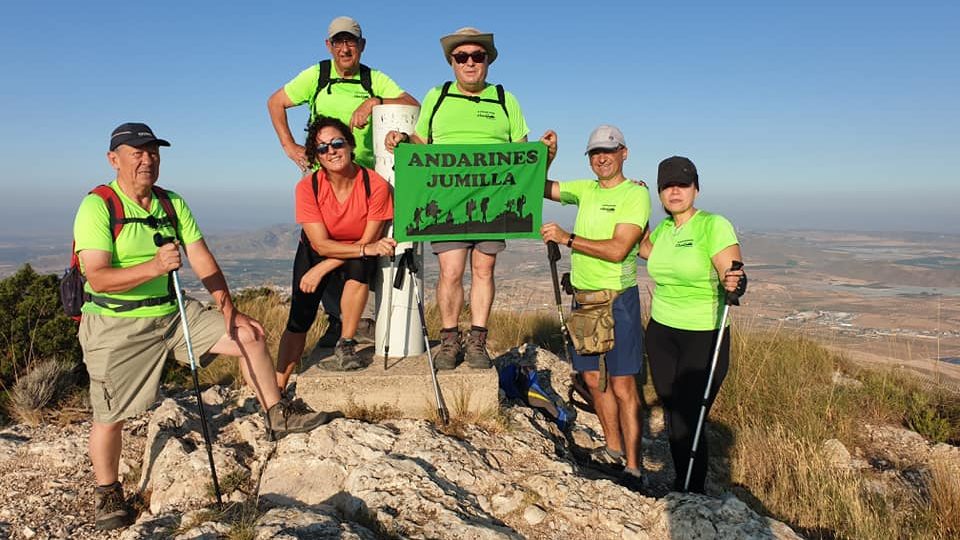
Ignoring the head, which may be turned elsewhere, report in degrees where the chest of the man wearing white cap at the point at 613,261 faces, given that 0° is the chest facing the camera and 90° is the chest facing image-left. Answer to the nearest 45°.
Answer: approximately 45°

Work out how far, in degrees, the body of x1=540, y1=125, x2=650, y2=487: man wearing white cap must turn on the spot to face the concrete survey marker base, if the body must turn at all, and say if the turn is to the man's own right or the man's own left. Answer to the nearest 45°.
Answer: approximately 45° to the man's own right

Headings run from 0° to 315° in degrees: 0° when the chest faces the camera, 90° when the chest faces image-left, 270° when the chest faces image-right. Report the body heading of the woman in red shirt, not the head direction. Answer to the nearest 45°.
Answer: approximately 0°

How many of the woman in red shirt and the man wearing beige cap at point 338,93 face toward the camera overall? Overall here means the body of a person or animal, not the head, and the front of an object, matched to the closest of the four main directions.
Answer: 2

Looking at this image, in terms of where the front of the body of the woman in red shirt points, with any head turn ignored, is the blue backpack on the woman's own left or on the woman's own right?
on the woman's own left

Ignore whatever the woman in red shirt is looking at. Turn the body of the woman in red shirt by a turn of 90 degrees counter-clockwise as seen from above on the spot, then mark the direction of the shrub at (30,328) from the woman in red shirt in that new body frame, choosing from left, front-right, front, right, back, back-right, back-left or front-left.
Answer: back-left

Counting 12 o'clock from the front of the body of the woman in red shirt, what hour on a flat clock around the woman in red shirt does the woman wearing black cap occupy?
The woman wearing black cap is roughly at 10 o'clock from the woman in red shirt.

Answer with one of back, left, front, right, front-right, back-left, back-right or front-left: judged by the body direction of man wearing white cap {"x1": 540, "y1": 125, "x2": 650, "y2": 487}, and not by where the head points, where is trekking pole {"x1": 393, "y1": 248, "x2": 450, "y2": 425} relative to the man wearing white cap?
front-right
